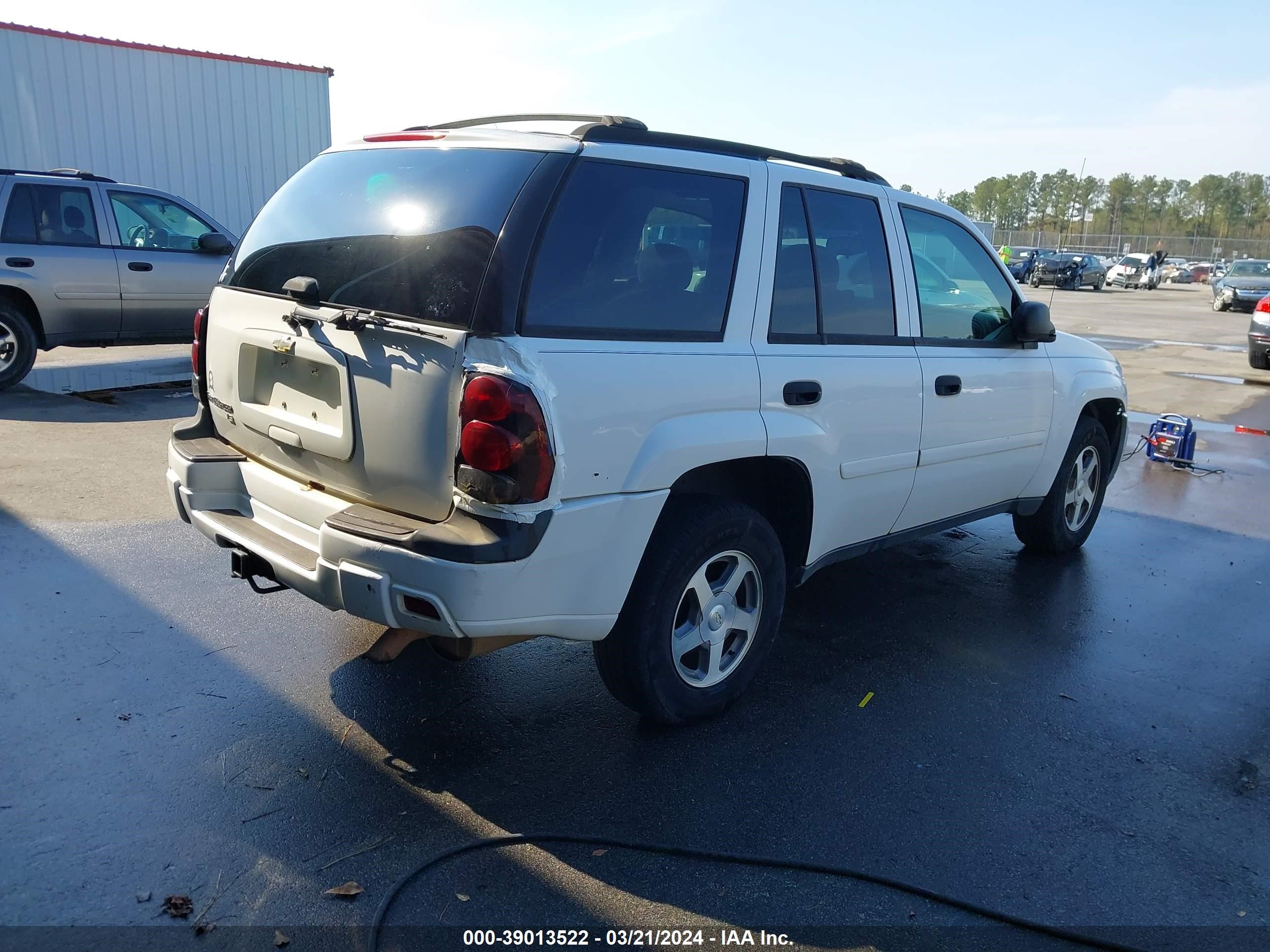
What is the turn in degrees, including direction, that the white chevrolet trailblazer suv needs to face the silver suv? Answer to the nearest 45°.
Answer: approximately 90° to its left

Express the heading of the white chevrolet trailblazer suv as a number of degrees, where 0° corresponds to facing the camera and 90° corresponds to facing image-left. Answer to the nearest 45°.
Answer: approximately 225°

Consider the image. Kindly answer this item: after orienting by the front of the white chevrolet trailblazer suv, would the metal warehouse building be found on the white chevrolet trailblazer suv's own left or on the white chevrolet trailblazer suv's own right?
on the white chevrolet trailblazer suv's own left

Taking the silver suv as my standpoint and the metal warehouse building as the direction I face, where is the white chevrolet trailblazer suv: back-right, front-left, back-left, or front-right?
back-right
